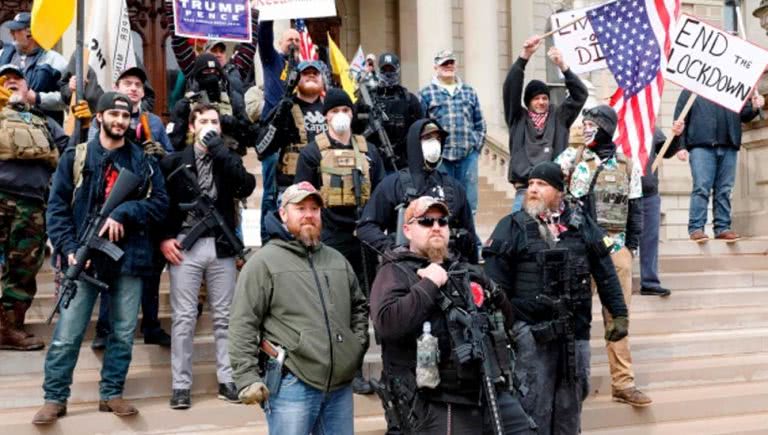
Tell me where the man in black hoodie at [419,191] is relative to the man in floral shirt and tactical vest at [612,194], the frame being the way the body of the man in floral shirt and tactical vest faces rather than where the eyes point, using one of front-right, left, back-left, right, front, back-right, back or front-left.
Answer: front-right

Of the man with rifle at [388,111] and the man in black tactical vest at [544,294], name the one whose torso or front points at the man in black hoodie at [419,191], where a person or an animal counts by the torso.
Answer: the man with rifle

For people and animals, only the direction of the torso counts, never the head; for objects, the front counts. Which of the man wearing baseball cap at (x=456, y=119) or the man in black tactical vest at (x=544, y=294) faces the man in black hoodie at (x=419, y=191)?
the man wearing baseball cap

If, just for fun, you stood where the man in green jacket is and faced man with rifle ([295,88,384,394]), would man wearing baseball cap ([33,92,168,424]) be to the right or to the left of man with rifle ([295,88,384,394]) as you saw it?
left
